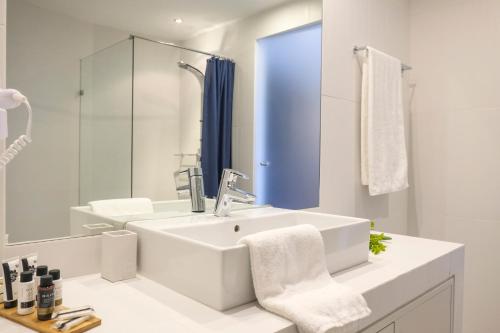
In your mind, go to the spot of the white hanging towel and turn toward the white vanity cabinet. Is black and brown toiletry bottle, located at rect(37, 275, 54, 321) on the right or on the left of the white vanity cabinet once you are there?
right

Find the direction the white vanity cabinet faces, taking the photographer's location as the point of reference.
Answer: facing the viewer and to the right of the viewer

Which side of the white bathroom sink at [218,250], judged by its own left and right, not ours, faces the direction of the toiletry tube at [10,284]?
right

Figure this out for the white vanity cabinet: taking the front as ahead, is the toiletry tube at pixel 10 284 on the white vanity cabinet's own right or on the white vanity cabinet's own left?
on the white vanity cabinet's own right

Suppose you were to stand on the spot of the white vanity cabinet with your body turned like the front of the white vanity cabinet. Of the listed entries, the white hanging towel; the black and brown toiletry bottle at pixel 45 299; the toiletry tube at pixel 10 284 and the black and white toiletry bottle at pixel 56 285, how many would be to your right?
3

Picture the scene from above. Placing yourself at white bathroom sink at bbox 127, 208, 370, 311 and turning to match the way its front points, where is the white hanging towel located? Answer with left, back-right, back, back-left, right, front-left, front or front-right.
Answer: left

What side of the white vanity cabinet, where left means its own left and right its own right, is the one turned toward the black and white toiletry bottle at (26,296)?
right

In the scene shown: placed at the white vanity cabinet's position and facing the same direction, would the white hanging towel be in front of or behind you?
behind
